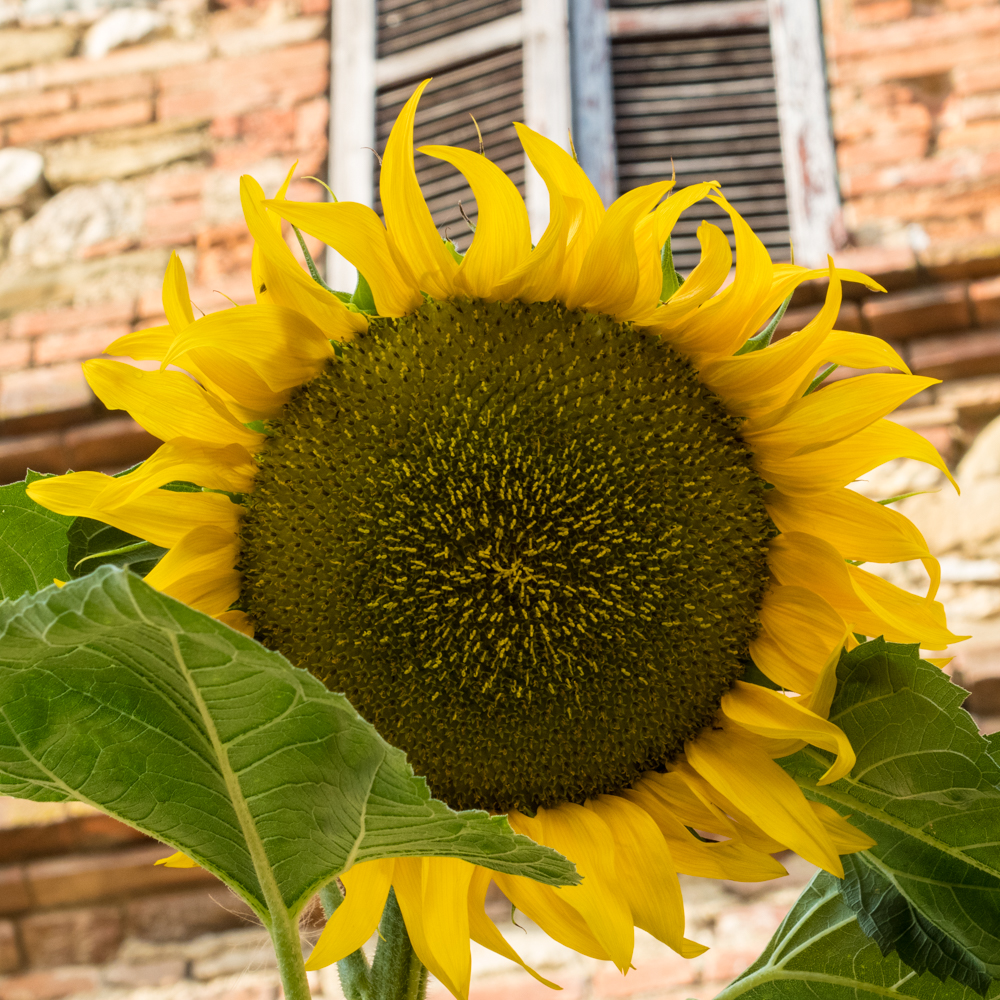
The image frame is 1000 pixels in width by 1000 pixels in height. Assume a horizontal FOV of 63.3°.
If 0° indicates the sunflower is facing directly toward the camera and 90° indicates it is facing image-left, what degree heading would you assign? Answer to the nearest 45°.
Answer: approximately 0°

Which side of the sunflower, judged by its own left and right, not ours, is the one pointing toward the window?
back
